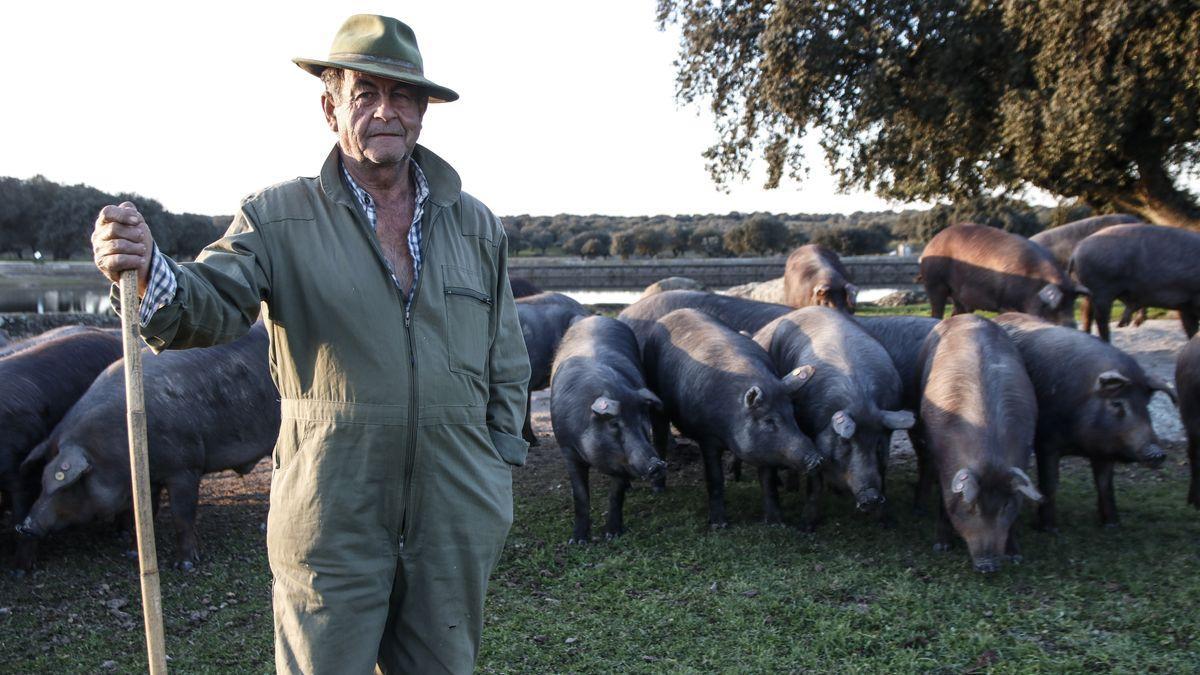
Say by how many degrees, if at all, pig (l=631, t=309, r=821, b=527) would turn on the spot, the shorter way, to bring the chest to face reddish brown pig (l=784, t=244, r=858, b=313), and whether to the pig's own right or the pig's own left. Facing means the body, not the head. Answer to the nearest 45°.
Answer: approximately 135° to the pig's own left

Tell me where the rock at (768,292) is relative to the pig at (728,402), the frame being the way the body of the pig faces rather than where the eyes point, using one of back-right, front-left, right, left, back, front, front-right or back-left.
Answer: back-left

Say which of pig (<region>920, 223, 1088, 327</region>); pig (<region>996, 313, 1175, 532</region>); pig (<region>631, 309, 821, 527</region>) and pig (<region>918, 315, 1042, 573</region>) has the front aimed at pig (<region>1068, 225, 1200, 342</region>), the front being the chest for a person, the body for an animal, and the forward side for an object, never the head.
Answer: pig (<region>920, 223, 1088, 327</region>)

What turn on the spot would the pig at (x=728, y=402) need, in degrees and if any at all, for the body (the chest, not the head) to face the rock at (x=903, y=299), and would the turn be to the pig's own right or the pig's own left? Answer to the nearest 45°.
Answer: approximately 135° to the pig's own left

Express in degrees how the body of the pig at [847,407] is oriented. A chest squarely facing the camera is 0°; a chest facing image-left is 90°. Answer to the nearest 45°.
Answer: approximately 315°

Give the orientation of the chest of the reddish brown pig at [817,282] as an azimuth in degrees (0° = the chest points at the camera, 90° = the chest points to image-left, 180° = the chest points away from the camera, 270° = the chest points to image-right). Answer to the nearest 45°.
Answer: approximately 315°

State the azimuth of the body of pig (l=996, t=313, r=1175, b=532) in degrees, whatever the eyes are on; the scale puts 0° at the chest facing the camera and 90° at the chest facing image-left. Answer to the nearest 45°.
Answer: approximately 315°

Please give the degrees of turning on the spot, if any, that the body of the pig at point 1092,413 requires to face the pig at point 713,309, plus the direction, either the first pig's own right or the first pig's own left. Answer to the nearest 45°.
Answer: approximately 180°
